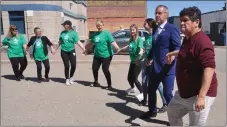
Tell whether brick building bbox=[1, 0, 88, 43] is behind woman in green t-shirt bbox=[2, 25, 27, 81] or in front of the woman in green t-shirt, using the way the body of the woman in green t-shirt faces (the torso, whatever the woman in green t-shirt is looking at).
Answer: behind

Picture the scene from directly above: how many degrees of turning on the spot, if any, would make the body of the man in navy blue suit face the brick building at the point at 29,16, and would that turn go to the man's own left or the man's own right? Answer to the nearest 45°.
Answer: approximately 90° to the man's own right

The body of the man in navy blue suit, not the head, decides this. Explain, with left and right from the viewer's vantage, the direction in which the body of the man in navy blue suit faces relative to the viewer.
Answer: facing the viewer and to the left of the viewer

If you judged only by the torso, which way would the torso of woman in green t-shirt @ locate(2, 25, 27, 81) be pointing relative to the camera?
toward the camera

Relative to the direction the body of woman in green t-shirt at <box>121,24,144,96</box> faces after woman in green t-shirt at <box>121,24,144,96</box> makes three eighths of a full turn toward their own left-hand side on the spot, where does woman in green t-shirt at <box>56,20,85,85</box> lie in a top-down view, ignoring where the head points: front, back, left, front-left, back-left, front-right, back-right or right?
back-left

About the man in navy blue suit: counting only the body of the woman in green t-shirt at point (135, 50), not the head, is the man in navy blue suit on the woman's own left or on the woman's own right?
on the woman's own left

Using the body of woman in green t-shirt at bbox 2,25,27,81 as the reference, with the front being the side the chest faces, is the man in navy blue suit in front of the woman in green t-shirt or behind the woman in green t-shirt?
in front

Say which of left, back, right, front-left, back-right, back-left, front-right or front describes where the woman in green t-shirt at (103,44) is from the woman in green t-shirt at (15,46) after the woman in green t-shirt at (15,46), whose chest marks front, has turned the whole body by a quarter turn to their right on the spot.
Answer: back-left

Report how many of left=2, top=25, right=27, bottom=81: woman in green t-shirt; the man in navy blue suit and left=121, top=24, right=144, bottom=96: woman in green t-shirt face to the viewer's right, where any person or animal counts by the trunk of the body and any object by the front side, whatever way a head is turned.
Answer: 0

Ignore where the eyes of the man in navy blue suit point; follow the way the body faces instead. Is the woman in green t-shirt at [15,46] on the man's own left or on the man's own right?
on the man's own right

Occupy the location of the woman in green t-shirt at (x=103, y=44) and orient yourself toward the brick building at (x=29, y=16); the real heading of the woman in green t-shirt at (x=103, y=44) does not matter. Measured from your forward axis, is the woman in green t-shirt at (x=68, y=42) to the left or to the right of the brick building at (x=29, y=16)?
left

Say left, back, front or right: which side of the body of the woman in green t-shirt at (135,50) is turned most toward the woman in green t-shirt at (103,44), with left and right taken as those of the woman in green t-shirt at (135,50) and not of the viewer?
right

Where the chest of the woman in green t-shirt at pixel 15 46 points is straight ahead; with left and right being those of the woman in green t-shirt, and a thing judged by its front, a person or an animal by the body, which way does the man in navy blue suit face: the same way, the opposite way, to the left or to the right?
to the right

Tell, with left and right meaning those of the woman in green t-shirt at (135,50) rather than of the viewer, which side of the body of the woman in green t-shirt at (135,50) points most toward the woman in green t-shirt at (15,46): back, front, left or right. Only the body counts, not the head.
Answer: right
